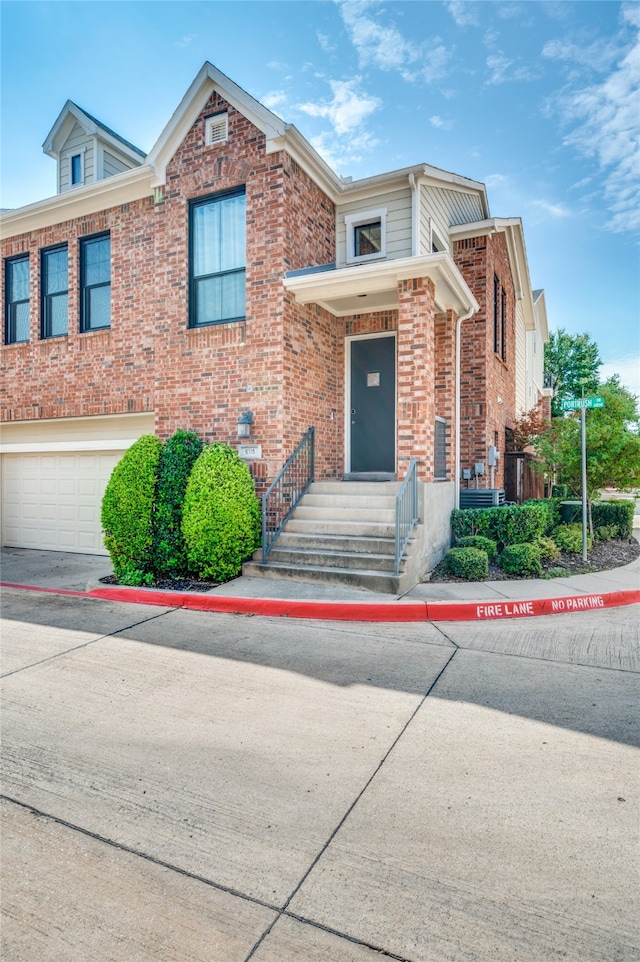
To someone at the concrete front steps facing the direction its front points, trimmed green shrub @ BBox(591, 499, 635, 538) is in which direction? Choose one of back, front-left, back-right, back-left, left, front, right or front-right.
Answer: back-left

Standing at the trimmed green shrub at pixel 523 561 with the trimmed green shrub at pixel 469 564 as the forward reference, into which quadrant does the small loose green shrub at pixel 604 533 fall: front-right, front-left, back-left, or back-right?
back-right

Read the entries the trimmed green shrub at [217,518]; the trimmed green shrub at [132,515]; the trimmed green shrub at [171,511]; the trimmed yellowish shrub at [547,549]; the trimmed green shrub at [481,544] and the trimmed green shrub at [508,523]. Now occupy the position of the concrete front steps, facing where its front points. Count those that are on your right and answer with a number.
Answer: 3

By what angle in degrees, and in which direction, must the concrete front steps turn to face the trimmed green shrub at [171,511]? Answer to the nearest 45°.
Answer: approximately 90° to its right

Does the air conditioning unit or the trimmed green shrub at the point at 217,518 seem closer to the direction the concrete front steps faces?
the trimmed green shrub

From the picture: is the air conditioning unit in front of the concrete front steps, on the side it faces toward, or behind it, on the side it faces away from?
behind

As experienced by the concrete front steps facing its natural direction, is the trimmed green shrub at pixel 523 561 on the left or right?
on its left

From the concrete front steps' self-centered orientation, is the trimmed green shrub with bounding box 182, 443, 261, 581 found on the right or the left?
on its right

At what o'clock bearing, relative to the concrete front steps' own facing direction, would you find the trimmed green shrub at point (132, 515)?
The trimmed green shrub is roughly at 3 o'clock from the concrete front steps.

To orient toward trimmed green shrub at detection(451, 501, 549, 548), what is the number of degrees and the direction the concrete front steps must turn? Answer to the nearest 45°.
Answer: approximately 135° to its left

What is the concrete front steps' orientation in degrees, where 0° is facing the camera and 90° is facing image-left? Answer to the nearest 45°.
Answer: approximately 0°

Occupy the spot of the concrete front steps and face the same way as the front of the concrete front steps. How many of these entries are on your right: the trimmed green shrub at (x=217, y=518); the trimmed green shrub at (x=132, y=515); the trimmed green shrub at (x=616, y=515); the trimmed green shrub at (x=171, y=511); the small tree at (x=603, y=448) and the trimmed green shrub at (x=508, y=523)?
3
